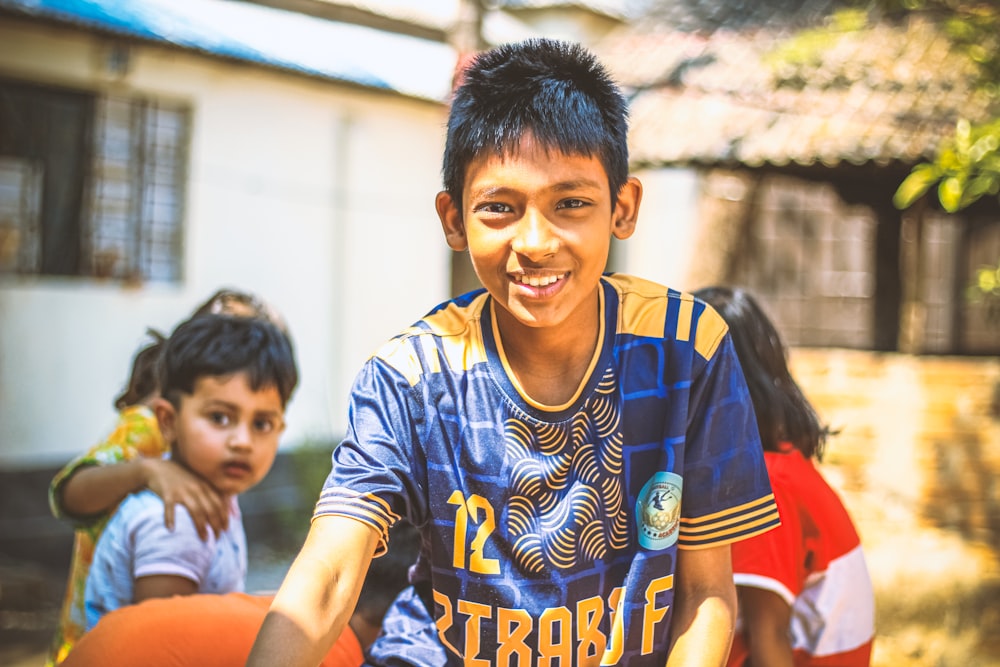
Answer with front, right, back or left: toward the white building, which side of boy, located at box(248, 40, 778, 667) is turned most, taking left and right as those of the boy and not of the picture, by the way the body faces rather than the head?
back

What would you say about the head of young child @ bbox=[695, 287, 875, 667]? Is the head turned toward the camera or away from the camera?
away from the camera

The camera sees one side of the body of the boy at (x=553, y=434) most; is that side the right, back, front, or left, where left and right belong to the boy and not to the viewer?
front

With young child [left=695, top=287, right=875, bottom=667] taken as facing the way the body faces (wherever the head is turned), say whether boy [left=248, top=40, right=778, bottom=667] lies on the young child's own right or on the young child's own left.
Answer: on the young child's own left

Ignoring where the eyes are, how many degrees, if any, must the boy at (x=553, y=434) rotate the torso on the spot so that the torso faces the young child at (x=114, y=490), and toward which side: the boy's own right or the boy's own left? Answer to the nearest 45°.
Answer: approximately 135° to the boy's own right

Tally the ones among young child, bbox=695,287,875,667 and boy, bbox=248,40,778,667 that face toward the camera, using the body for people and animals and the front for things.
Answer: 1

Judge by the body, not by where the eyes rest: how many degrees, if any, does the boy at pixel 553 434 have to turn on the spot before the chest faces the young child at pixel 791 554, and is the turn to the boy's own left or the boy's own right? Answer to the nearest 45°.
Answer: approximately 135° to the boy's own left
